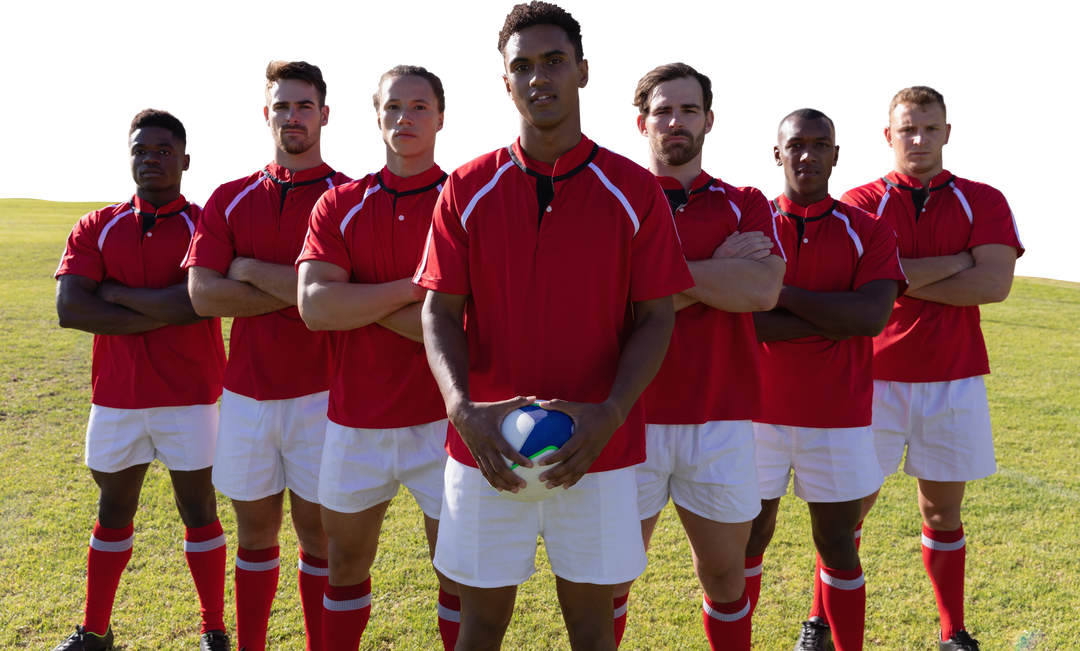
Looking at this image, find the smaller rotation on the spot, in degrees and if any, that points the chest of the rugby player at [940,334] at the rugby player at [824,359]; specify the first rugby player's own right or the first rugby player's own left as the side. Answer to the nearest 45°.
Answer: approximately 45° to the first rugby player's own right

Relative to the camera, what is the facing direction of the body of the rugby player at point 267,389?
toward the camera

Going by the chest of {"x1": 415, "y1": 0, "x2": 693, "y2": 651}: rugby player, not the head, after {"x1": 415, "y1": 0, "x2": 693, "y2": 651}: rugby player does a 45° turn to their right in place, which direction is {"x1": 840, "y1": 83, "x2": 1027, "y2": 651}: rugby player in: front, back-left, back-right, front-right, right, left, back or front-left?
back

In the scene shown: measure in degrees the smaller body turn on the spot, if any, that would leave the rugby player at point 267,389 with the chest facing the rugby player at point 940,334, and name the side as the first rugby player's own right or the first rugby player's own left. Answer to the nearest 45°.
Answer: approximately 90° to the first rugby player's own left

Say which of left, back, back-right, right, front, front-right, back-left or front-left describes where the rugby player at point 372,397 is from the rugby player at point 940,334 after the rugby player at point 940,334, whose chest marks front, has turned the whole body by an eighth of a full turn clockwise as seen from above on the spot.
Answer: front

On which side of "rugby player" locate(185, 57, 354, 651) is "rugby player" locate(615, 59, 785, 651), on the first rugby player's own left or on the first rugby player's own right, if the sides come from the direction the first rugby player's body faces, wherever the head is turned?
on the first rugby player's own left

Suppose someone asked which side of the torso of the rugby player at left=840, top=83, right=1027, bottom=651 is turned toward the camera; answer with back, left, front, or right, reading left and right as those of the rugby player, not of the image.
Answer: front

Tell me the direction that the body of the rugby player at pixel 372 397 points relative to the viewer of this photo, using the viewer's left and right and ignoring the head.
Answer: facing the viewer

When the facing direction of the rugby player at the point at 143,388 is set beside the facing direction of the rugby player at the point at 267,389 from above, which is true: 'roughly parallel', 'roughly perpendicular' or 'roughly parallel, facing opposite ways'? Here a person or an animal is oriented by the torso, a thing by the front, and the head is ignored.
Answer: roughly parallel

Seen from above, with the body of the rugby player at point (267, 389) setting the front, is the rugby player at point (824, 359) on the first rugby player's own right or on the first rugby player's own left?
on the first rugby player's own left

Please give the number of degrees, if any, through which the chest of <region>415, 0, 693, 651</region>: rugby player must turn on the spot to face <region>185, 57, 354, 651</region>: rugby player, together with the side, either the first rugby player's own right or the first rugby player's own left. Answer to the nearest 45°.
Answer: approximately 135° to the first rugby player's own right

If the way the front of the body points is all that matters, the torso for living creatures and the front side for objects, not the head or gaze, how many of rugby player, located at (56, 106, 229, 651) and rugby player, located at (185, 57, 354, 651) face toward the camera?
2

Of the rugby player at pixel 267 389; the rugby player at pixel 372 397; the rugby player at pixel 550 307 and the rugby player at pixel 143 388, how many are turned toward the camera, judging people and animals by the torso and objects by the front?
4

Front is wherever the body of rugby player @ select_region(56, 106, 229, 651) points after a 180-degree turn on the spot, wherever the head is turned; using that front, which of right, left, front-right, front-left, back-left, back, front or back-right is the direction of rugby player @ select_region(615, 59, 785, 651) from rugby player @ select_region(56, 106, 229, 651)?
back-right
